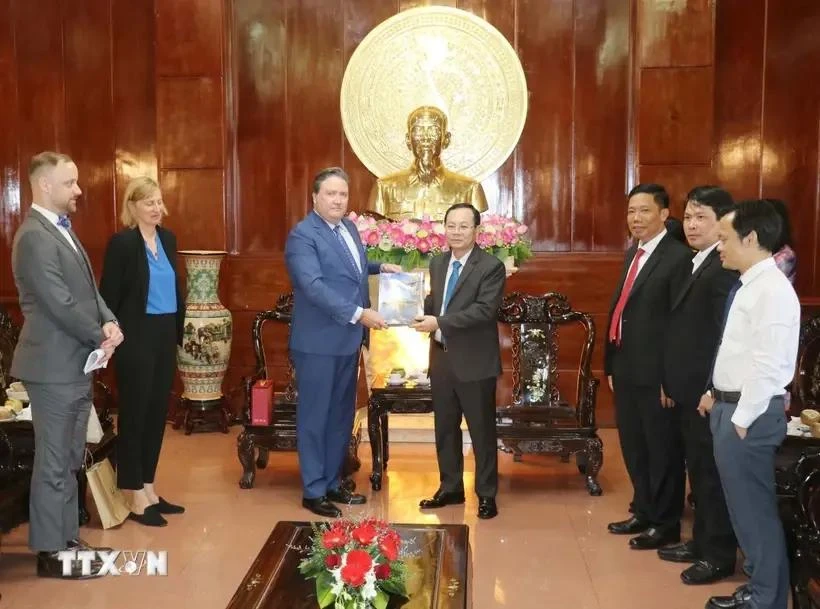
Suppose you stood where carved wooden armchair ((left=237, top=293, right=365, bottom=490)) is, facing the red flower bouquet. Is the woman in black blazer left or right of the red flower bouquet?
right

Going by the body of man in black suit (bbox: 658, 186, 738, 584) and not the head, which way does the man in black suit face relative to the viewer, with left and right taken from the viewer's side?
facing the viewer and to the left of the viewer

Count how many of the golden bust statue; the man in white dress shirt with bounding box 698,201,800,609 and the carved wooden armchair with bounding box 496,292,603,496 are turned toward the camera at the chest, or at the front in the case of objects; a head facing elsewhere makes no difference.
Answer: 2

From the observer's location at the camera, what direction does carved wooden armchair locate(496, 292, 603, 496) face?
facing the viewer

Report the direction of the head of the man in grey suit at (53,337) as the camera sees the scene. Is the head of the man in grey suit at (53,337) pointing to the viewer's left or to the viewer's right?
to the viewer's right

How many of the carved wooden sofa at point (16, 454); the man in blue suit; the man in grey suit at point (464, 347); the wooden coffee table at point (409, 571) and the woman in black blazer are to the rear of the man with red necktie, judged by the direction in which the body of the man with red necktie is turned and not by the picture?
0

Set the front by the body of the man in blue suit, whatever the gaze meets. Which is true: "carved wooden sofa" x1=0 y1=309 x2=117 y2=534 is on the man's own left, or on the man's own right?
on the man's own right

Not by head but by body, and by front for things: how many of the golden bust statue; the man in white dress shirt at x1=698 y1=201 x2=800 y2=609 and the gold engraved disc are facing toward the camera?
2

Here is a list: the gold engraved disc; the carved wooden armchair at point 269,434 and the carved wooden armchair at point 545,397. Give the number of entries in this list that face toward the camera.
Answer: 3

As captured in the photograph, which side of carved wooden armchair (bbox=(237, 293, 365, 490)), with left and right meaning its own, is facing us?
front

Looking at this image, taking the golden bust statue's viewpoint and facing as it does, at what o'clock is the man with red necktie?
The man with red necktie is roughly at 11 o'clock from the golden bust statue.

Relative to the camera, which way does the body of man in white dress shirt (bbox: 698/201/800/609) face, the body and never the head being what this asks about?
to the viewer's left

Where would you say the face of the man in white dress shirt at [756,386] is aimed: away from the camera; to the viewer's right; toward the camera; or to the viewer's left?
to the viewer's left

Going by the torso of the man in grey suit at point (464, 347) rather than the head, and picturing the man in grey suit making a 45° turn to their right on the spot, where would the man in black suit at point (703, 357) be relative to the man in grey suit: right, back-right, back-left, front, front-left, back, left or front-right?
back-left

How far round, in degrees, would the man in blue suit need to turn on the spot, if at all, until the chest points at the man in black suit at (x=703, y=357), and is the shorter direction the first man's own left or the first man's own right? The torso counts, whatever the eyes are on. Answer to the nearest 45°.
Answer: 0° — they already face them

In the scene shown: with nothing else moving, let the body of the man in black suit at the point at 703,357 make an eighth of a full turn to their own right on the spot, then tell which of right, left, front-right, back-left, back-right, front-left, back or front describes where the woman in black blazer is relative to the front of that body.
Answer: front
